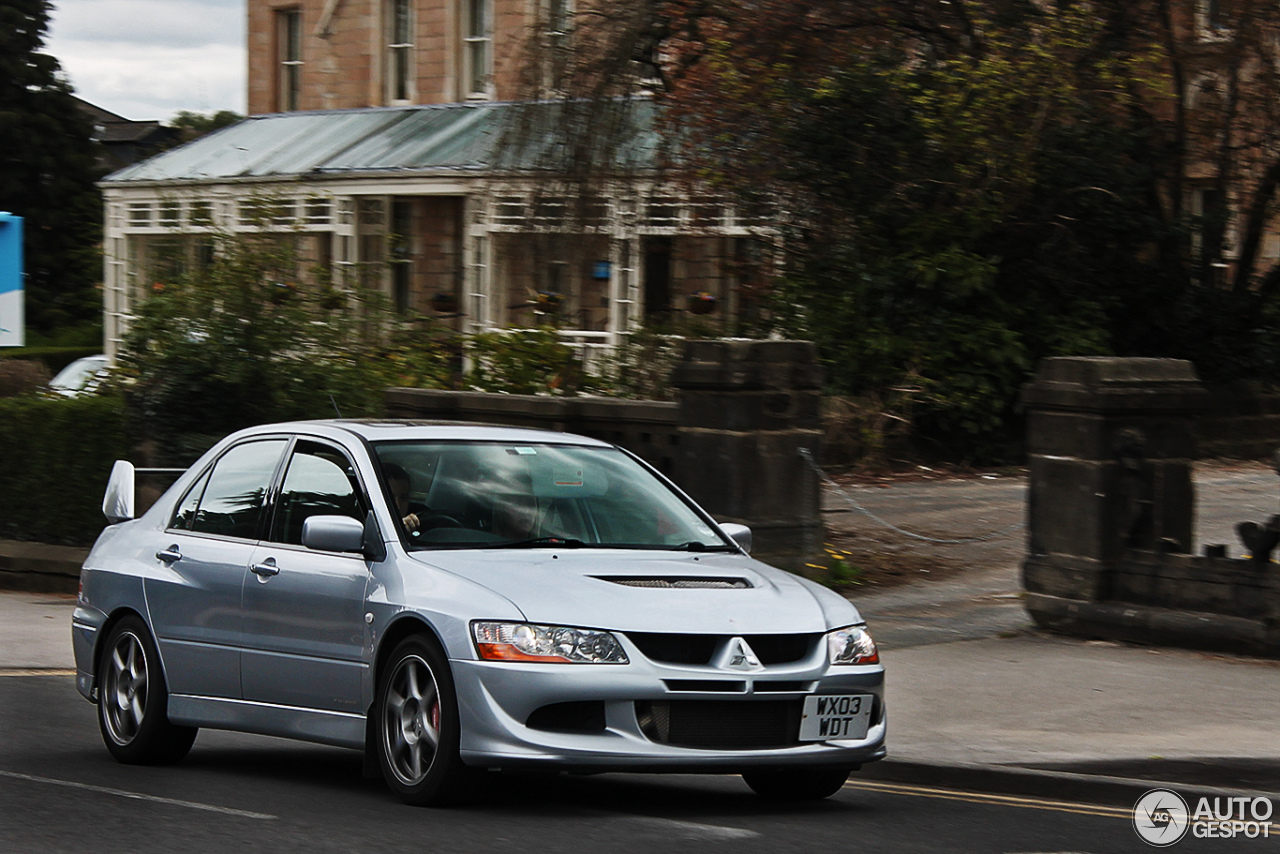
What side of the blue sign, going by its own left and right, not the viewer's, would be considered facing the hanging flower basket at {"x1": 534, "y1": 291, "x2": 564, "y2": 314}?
left

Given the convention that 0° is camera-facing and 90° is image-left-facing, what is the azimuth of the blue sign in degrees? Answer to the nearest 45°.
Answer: approximately 0°

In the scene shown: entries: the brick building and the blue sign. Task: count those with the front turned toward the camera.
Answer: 2

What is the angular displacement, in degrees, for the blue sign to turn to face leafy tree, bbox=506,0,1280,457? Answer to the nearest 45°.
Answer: approximately 90° to its left

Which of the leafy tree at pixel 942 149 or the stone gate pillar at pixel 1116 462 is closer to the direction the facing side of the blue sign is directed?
the stone gate pillar

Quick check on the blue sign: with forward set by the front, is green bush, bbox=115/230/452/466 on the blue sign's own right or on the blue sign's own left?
on the blue sign's own left

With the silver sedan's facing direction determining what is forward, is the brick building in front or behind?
behind

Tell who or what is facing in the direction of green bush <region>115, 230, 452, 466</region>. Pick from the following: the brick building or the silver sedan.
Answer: the brick building

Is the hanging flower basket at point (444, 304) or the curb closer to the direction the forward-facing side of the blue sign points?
the curb

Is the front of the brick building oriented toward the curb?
yes

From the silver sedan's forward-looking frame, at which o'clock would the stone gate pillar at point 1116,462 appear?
The stone gate pillar is roughly at 9 o'clock from the silver sedan.
